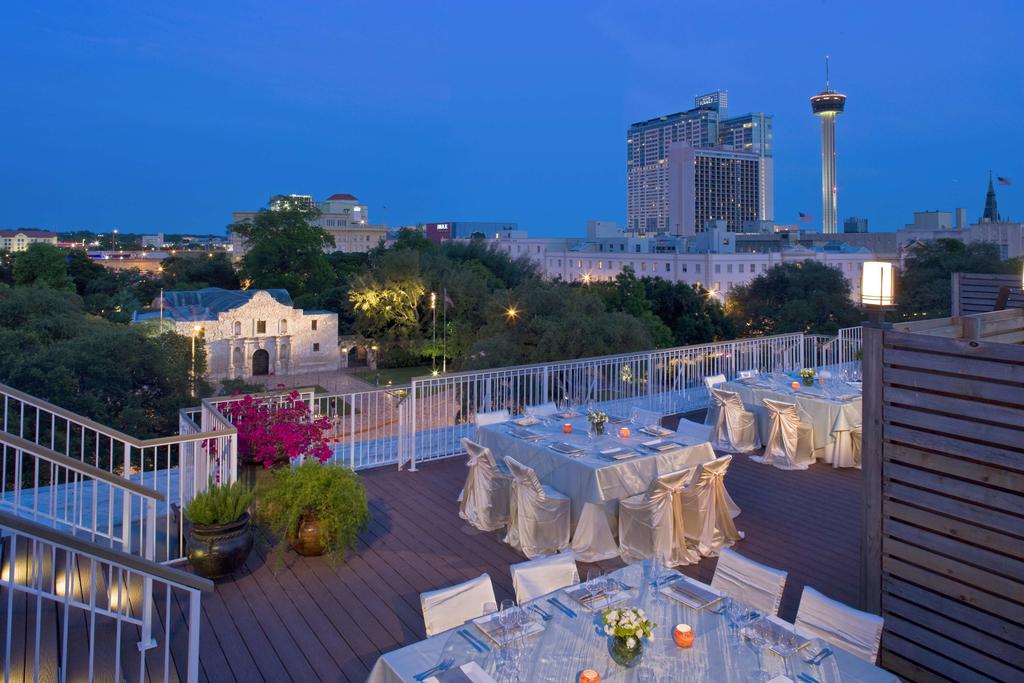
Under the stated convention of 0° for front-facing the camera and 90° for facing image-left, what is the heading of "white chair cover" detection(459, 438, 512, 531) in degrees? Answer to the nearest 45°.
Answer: approximately 225°

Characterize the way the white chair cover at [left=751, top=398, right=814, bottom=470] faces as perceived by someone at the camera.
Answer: facing away from the viewer and to the right of the viewer

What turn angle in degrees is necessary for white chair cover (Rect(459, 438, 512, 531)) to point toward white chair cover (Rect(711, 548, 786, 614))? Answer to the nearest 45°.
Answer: approximately 90° to its right

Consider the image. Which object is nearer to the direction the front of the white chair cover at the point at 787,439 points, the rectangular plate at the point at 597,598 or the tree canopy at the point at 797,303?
the tree canopy

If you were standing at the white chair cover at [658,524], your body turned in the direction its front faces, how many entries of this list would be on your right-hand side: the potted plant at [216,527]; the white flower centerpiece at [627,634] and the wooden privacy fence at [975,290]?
1

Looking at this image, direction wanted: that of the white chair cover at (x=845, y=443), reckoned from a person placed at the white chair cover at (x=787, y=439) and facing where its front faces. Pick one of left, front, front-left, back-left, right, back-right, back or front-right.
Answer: front-right

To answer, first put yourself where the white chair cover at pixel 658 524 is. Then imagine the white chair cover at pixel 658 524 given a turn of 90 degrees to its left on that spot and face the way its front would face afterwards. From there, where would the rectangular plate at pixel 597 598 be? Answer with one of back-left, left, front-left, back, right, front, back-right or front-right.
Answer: front-left

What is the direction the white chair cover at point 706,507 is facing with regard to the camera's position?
facing away from the viewer and to the left of the viewer

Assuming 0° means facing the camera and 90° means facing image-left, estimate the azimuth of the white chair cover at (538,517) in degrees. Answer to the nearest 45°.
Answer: approximately 225°

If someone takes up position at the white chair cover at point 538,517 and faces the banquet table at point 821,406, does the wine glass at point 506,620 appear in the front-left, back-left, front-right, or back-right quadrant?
back-right

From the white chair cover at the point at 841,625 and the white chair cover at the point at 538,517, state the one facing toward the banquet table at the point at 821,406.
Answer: the white chair cover at the point at 538,517
